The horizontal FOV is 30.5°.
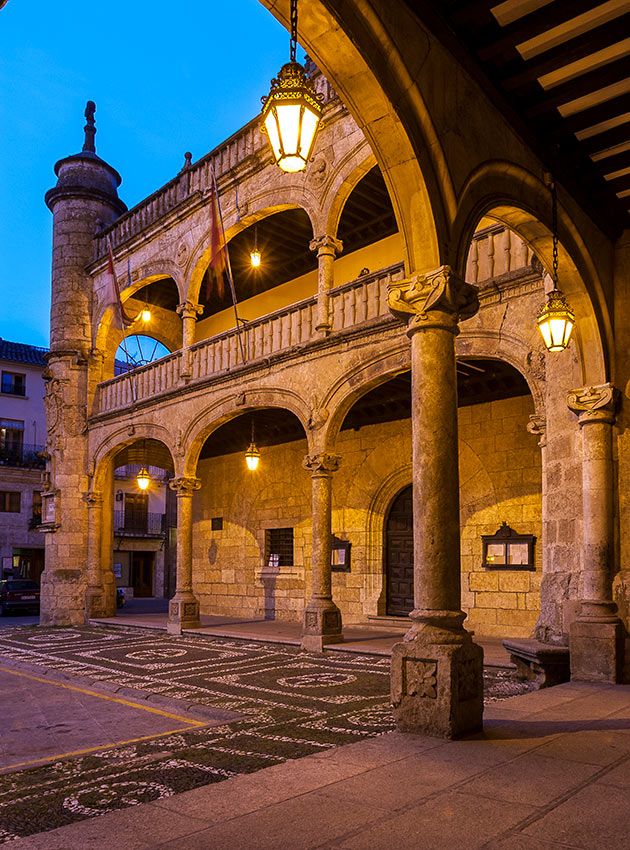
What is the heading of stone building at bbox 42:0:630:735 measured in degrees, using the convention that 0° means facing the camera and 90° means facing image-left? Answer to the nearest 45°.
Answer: approximately 45°

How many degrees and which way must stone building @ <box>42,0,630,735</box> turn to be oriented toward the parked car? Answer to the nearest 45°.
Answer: approximately 90° to its right

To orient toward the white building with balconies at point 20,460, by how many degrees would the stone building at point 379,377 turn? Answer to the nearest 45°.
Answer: approximately 90° to its right
